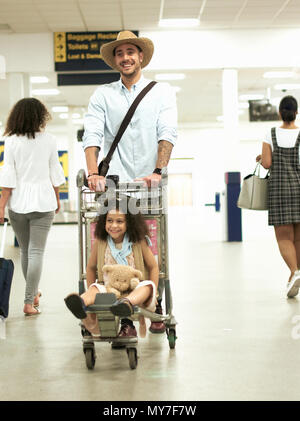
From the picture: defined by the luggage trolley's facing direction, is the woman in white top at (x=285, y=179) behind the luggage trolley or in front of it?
behind

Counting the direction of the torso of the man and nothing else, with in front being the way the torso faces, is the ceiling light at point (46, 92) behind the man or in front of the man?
behind

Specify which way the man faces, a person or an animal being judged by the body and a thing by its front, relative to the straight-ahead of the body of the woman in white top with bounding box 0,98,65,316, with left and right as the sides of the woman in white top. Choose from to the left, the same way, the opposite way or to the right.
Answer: the opposite way

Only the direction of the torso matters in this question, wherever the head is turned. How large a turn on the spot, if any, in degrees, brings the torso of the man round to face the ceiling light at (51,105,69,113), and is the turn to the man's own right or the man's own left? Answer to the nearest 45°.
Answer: approximately 180°

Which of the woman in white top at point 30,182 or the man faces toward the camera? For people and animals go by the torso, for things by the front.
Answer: the man

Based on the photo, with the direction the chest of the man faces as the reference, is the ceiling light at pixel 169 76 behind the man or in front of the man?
behind

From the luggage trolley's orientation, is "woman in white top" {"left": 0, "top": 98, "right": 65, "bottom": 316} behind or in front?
behind

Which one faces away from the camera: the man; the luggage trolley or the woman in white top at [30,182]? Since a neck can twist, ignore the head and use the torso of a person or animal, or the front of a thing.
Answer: the woman in white top

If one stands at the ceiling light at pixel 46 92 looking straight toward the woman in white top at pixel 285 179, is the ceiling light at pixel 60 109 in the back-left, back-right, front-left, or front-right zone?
back-left

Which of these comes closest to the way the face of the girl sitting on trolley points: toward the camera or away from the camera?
toward the camera

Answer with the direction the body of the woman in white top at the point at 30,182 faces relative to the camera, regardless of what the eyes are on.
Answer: away from the camera

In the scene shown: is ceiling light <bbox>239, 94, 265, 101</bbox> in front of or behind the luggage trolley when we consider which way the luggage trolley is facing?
behind

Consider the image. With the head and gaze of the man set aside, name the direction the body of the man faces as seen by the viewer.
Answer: toward the camera

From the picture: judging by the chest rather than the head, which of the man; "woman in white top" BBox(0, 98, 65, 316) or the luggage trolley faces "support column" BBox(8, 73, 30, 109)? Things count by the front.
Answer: the woman in white top

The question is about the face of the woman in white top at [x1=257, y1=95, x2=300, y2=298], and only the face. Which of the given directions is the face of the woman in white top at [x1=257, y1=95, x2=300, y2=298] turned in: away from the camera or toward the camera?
away from the camera

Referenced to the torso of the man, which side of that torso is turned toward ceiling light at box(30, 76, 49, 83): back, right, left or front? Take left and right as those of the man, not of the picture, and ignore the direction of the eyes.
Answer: back

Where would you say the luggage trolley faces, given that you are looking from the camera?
facing the viewer
